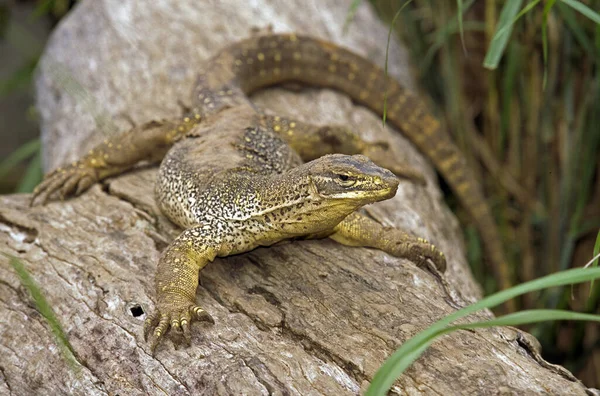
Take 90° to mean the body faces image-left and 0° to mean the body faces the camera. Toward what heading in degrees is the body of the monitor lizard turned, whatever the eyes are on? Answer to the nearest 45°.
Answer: approximately 315°

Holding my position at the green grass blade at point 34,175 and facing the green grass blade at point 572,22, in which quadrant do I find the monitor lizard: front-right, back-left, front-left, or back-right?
front-right

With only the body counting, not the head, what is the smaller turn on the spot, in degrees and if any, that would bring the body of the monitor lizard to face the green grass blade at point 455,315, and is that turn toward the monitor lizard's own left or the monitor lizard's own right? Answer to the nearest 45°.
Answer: approximately 45° to the monitor lizard's own left

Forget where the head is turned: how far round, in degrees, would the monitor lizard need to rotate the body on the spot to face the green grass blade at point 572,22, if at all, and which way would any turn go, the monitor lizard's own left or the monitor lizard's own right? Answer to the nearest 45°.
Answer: approximately 90° to the monitor lizard's own left

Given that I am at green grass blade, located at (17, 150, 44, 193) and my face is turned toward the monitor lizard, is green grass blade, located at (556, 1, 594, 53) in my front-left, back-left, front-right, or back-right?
front-left

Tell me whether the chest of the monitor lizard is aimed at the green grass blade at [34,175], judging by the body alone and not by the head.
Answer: no
